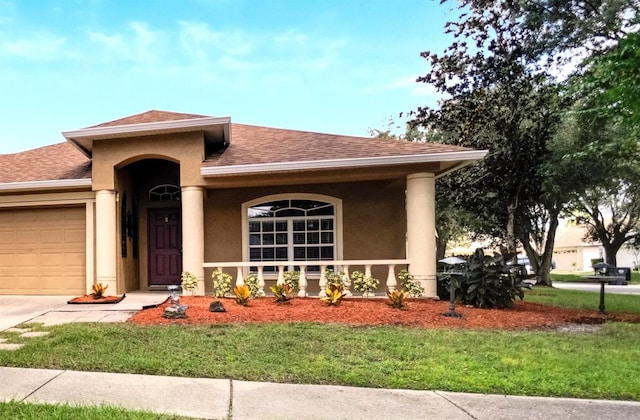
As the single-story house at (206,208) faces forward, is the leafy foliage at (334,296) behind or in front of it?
in front

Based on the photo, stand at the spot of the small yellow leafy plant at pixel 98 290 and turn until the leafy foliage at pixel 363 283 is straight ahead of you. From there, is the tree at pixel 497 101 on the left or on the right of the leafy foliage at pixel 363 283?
left

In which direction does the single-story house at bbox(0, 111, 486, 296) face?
toward the camera

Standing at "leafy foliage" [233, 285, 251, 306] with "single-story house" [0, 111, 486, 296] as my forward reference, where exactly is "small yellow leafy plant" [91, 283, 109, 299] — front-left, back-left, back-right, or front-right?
front-left

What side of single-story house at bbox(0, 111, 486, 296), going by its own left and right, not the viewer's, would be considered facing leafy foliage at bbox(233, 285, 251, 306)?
front
